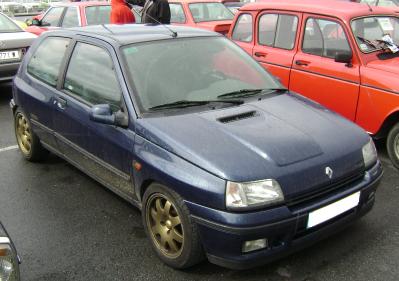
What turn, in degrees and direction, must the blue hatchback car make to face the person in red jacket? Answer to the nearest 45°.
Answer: approximately 135° to its left

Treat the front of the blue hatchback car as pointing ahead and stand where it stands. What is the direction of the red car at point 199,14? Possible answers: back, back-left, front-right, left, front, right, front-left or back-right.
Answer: back-left

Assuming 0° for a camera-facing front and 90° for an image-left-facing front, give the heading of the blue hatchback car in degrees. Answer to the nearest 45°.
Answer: approximately 315°

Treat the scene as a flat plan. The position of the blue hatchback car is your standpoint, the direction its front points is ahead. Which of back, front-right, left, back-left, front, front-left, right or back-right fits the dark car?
right

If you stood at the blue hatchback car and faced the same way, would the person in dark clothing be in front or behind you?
behind

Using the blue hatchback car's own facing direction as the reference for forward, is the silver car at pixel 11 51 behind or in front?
behind

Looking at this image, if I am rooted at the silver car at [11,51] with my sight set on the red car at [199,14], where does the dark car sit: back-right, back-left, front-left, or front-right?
back-right

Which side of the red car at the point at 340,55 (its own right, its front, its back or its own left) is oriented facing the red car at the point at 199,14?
back
